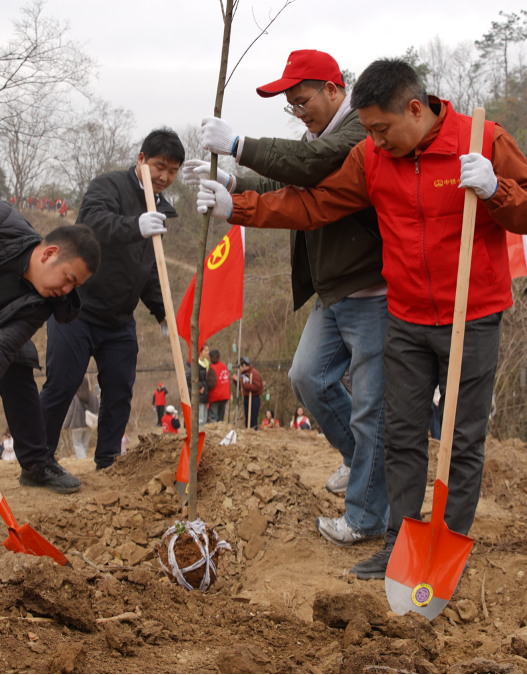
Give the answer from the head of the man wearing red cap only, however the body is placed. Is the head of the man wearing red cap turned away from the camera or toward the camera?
toward the camera

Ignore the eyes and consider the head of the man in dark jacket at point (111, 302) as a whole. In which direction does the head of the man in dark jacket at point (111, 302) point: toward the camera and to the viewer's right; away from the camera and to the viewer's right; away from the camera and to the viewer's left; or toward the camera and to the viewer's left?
toward the camera and to the viewer's right

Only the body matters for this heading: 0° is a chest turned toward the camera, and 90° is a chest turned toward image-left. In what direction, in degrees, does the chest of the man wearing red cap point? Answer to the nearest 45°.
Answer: approximately 90°

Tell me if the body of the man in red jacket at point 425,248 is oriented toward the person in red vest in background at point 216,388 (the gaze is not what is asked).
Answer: no

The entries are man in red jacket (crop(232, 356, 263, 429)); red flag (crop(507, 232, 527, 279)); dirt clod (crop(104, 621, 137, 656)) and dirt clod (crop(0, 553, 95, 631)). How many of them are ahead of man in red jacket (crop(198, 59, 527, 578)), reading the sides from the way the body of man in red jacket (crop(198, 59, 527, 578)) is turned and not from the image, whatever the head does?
2

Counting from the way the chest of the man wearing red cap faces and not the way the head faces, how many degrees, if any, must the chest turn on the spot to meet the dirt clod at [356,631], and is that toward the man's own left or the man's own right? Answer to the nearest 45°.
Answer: approximately 90° to the man's own left

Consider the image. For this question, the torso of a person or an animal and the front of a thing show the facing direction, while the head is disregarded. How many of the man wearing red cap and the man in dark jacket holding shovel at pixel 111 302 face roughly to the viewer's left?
1

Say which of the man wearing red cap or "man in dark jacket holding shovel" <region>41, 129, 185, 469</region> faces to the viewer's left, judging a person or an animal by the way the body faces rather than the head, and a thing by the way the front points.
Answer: the man wearing red cap

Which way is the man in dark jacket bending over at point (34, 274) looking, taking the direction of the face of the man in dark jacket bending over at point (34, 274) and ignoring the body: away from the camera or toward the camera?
toward the camera

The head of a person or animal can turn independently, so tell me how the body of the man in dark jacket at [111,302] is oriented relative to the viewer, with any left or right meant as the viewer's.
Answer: facing the viewer and to the right of the viewer

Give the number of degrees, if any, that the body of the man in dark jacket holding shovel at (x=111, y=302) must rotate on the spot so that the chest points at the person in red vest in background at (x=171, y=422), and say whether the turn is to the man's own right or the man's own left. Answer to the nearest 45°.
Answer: approximately 135° to the man's own left

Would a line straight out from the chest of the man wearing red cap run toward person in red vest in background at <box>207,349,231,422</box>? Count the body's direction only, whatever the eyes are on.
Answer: no

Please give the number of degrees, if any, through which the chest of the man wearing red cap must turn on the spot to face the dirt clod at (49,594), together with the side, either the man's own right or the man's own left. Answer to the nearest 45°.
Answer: approximately 45° to the man's own left

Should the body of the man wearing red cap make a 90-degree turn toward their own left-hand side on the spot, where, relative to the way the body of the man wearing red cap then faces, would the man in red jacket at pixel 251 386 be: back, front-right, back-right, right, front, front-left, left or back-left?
back
